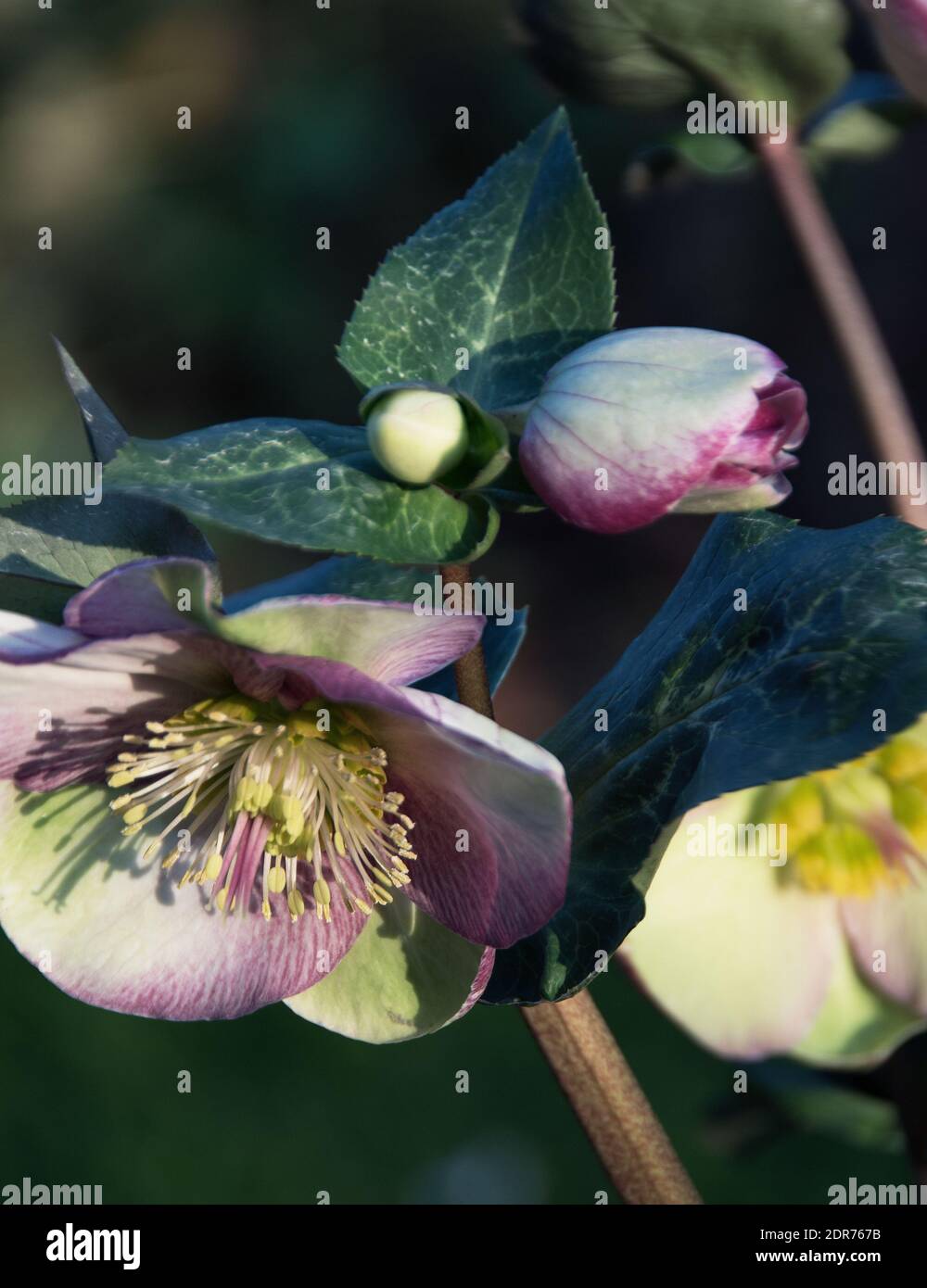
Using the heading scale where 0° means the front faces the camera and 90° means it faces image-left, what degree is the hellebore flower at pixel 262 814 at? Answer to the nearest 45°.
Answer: approximately 0°

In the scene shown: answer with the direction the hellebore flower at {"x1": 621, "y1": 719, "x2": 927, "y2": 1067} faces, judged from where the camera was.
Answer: facing the viewer

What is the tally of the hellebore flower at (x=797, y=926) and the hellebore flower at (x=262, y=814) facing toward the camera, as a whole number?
2
